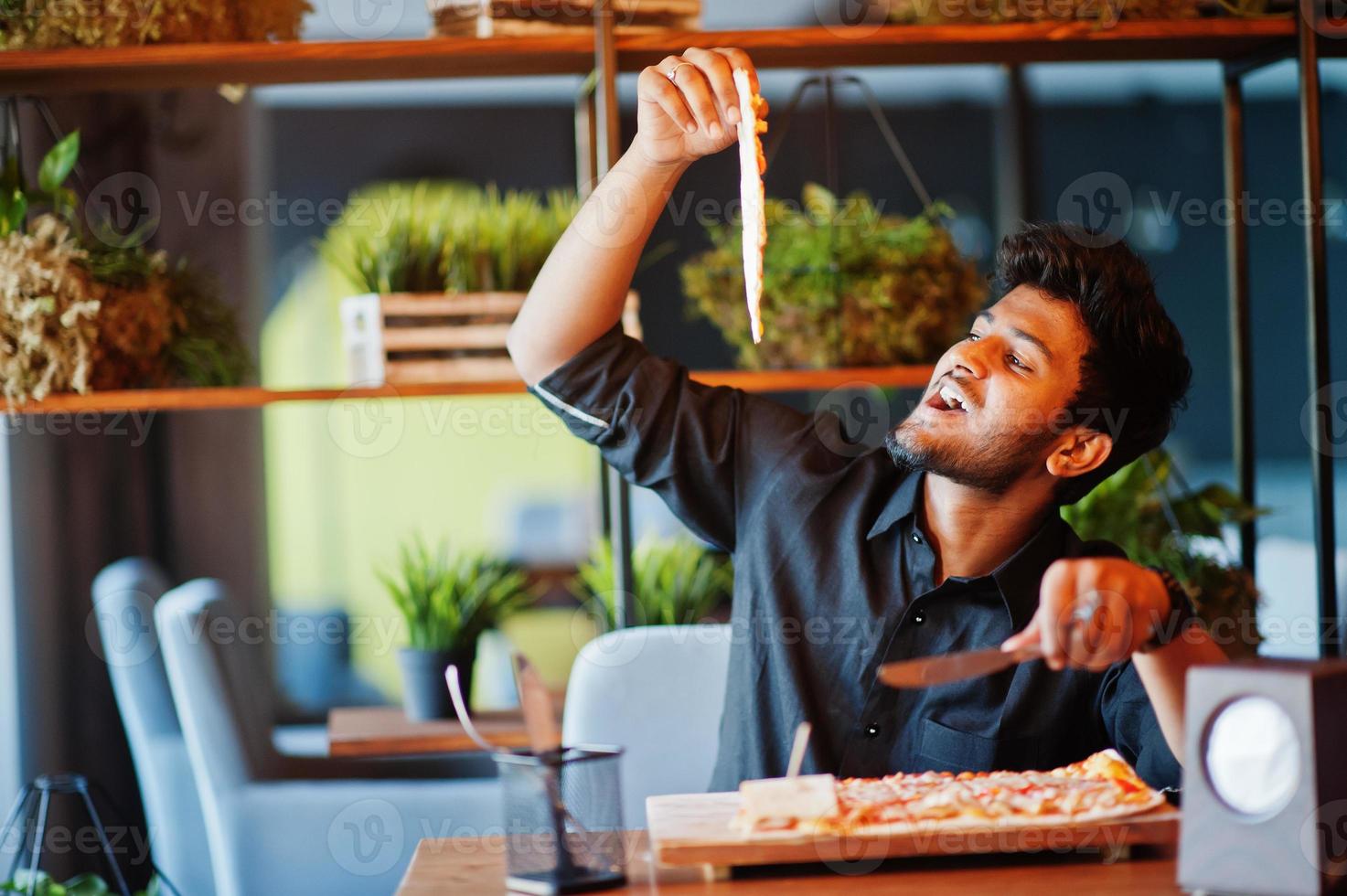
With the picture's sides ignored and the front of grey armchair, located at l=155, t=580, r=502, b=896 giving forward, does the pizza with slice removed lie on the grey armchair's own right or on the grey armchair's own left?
on the grey armchair's own right

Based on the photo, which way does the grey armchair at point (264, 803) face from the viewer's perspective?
to the viewer's right

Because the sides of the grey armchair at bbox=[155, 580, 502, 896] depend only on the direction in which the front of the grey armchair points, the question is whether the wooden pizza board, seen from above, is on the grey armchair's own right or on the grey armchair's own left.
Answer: on the grey armchair's own right
